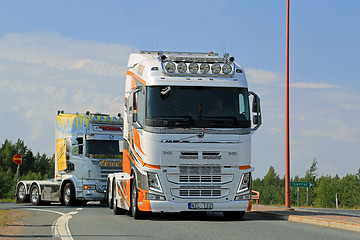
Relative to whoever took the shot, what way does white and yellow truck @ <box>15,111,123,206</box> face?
facing the viewer and to the right of the viewer

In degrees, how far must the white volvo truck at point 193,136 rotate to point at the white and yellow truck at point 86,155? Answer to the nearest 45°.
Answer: approximately 180°

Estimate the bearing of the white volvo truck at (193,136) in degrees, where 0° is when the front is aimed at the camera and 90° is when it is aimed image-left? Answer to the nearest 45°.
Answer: approximately 0°

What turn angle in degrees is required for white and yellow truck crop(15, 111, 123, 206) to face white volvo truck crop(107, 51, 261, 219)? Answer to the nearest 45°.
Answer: approximately 45° to its right

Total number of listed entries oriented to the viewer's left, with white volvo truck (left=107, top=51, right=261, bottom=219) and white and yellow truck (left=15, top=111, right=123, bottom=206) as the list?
0
